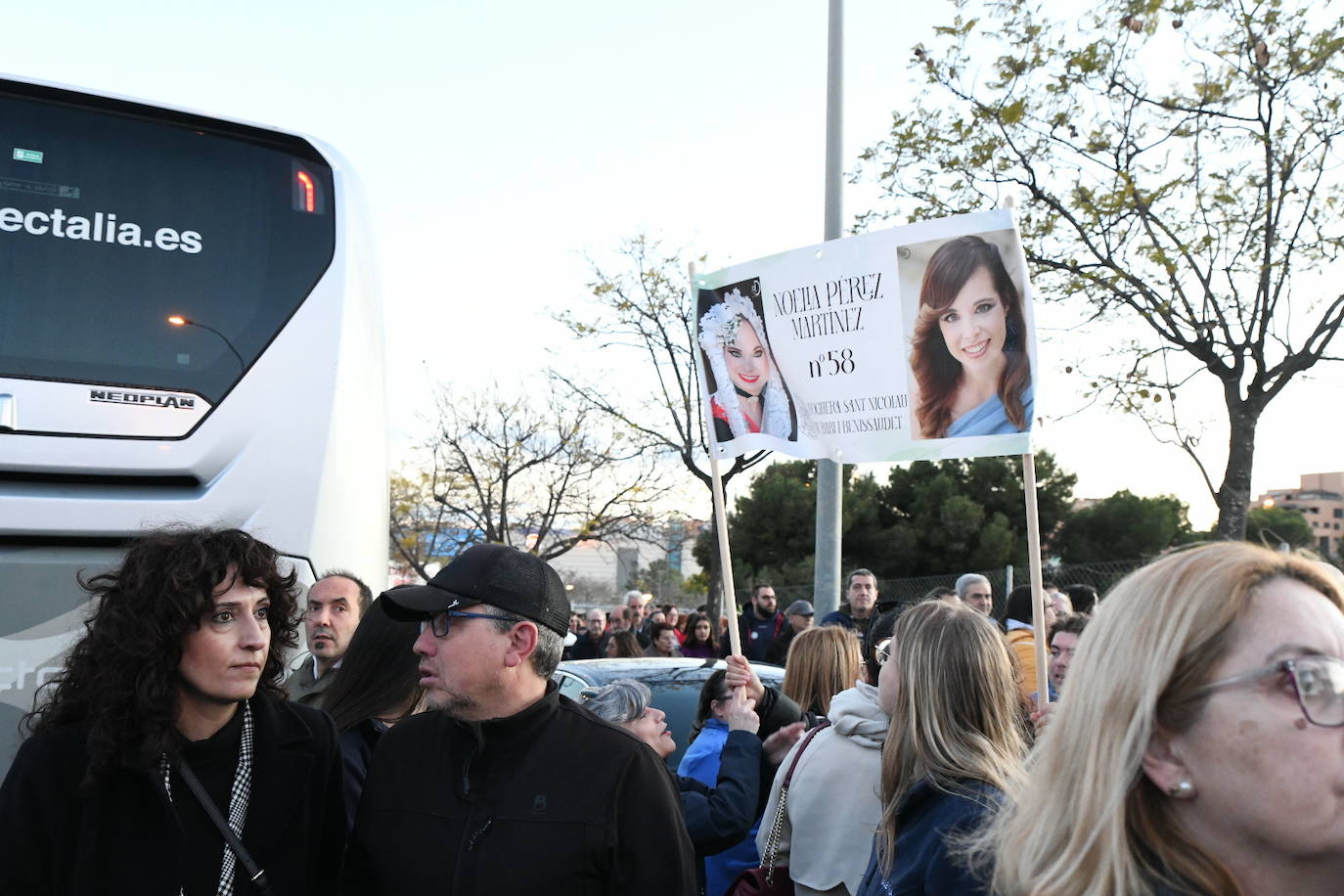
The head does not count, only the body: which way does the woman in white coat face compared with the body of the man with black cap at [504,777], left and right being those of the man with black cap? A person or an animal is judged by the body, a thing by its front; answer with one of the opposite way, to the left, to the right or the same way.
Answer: the opposite way

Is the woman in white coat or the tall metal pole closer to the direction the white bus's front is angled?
the tall metal pole

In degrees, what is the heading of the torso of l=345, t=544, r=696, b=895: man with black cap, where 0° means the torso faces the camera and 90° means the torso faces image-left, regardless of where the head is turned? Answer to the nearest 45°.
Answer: approximately 45°

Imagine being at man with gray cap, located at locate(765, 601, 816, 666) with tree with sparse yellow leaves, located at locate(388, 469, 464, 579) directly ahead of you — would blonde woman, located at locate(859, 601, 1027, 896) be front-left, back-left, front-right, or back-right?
back-left

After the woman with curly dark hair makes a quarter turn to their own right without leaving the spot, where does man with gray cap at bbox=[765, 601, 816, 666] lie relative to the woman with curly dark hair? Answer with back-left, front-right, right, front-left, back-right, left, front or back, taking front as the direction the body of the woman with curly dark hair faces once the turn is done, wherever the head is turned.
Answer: back

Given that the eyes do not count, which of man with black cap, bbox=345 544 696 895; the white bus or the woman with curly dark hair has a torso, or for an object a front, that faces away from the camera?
the white bus

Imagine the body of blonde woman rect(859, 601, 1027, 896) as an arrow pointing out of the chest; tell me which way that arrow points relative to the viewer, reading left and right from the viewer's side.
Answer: facing away from the viewer and to the left of the viewer

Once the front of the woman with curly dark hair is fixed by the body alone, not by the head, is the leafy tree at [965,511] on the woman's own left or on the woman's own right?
on the woman's own left

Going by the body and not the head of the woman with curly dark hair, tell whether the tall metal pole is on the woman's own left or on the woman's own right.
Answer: on the woman's own left

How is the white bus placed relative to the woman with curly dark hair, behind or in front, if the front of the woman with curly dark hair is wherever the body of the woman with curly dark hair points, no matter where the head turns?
behind

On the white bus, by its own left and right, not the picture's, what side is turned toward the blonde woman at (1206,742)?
back

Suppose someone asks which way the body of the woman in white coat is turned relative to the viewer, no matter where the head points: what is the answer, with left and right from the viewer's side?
facing away from the viewer and to the right of the viewer
